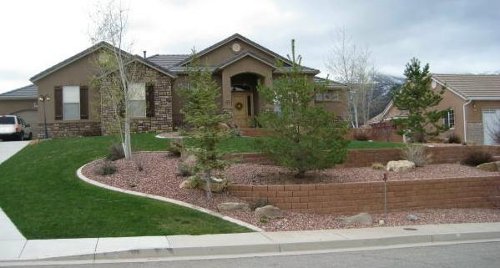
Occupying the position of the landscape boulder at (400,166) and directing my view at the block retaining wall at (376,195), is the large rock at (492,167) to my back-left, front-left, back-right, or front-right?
back-left

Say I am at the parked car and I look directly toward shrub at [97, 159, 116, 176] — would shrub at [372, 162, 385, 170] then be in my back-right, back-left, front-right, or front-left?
front-left

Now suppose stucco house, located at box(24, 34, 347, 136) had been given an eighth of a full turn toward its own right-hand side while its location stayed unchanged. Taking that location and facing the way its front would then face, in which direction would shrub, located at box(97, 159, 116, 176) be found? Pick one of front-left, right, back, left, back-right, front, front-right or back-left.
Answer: front-left

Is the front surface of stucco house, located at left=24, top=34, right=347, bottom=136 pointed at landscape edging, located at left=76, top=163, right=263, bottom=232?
yes

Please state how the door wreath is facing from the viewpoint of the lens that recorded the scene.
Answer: facing the viewer

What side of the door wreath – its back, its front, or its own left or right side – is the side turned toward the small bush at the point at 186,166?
front

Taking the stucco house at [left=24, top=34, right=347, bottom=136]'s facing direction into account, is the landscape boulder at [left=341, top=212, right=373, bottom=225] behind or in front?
in front

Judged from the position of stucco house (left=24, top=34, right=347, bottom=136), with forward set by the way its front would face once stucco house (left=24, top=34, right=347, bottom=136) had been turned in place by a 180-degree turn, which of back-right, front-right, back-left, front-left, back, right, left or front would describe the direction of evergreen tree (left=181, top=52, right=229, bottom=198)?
back

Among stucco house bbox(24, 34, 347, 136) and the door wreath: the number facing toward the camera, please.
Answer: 2

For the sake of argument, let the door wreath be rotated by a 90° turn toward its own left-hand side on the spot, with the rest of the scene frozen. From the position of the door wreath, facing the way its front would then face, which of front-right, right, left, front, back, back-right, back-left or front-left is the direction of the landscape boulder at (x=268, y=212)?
right

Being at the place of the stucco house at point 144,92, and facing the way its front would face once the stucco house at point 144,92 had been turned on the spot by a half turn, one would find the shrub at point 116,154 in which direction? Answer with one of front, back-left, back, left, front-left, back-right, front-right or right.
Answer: back

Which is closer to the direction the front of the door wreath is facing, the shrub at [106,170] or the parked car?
the shrub

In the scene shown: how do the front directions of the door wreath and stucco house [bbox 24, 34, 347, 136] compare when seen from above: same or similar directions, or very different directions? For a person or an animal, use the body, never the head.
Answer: same or similar directions

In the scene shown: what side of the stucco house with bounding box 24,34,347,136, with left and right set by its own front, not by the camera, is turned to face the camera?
front

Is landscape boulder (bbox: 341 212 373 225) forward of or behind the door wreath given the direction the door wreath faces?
forward

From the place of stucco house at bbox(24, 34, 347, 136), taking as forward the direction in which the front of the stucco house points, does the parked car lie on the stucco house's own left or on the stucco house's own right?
on the stucco house's own right
